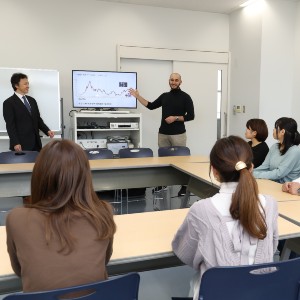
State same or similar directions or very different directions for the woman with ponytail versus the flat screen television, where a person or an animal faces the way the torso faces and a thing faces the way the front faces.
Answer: very different directions

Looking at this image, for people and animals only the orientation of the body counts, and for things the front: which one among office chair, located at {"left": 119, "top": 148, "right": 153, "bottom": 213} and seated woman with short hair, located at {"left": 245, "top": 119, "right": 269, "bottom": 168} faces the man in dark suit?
the seated woman with short hair

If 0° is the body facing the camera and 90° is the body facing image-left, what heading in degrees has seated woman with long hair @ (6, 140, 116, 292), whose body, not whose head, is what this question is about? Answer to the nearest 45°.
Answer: approximately 180°

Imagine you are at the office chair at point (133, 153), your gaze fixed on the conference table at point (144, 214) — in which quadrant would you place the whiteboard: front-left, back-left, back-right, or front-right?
back-right

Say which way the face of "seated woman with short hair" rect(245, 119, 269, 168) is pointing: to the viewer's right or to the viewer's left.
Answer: to the viewer's left

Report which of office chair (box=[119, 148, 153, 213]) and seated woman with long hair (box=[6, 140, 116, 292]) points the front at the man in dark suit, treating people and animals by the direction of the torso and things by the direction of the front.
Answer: the seated woman with long hair

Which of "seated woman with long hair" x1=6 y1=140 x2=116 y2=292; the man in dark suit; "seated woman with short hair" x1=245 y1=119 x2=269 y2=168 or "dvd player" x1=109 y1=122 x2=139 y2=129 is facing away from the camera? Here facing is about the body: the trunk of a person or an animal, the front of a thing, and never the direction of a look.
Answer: "seated woman with long hair" x1=6 y1=140 x2=116 y2=292

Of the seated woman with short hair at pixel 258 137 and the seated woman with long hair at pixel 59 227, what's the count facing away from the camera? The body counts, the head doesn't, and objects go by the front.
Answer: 1

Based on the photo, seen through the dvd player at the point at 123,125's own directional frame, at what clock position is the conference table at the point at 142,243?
The conference table is roughly at 12 o'clock from the dvd player.
